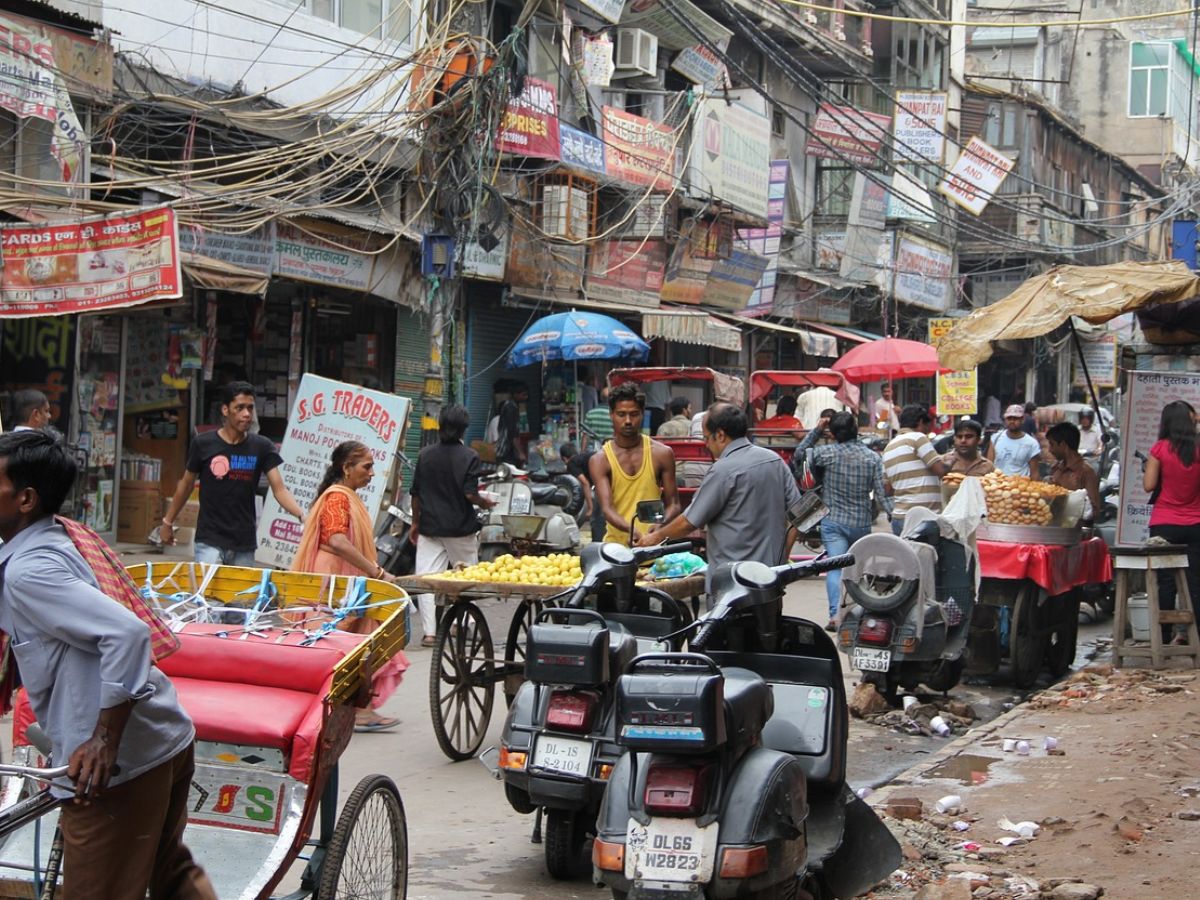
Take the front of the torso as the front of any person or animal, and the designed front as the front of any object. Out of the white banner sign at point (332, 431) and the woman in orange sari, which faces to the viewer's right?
the woman in orange sari

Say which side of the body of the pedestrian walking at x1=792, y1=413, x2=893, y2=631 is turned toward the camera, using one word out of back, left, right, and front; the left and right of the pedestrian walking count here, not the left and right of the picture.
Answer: back

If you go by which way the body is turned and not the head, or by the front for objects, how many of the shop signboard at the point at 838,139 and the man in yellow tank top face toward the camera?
2

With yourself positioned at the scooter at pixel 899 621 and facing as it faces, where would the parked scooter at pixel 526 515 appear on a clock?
The parked scooter is roughly at 9 o'clock from the scooter.

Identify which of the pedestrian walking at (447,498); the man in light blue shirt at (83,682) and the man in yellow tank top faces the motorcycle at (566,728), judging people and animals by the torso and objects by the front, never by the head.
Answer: the man in yellow tank top

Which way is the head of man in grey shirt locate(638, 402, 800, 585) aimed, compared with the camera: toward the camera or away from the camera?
away from the camera

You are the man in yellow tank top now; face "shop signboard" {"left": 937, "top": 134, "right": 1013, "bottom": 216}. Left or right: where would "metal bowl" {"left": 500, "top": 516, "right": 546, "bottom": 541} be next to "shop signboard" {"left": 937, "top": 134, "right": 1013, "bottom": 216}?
left

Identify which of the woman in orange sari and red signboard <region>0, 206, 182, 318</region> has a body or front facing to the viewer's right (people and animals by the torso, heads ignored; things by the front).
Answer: the woman in orange sari

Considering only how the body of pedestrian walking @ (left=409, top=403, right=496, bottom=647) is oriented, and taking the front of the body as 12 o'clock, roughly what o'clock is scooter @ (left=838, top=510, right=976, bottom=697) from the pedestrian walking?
The scooter is roughly at 4 o'clock from the pedestrian walking.

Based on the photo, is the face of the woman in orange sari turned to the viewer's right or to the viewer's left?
to the viewer's right
